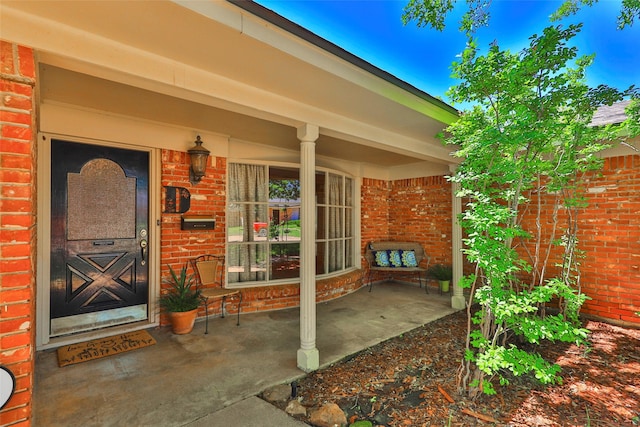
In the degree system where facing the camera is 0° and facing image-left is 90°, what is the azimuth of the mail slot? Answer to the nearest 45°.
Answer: approximately 0°

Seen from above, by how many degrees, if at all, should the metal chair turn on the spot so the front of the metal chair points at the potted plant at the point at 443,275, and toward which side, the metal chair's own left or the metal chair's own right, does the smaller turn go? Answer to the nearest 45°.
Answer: approximately 45° to the metal chair's own left

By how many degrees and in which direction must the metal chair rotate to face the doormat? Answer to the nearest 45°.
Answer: approximately 90° to its right

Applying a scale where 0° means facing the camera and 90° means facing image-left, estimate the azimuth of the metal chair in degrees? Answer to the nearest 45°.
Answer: approximately 315°

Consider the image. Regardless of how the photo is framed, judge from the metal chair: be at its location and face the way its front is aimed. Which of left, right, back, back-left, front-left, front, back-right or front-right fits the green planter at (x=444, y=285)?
front-left
